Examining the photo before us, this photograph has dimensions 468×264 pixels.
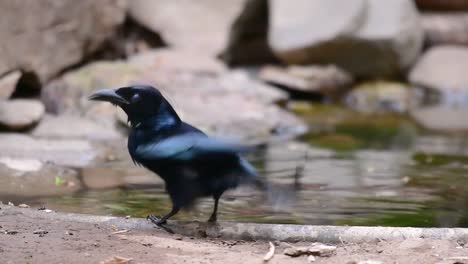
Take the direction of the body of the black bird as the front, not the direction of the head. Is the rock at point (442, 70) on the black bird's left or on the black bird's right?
on the black bird's right

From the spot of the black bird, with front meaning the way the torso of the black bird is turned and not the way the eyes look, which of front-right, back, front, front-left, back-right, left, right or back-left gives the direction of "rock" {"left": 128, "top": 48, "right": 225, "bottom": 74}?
right

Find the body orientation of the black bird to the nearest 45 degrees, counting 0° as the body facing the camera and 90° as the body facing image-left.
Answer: approximately 90°

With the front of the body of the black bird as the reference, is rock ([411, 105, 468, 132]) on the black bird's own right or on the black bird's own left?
on the black bird's own right

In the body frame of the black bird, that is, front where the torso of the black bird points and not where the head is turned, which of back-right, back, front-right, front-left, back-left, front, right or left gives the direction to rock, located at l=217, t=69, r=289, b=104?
right

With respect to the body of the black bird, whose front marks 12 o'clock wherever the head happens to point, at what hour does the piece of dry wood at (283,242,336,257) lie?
The piece of dry wood is roughly at 7 o'clock from the black bird.

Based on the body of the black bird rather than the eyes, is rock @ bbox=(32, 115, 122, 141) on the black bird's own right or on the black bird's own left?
on the black bird's own right

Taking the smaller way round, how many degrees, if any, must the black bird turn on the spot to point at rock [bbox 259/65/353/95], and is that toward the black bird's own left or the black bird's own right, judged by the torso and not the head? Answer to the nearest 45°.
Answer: approximately 90° to the black bird's own right

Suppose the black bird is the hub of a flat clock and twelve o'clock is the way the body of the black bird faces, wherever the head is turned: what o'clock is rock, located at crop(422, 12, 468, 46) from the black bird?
The rock is roughly at 4 o'clock from the black bird.

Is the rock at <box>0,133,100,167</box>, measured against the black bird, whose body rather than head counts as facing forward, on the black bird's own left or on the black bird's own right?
on the black bird's own right
